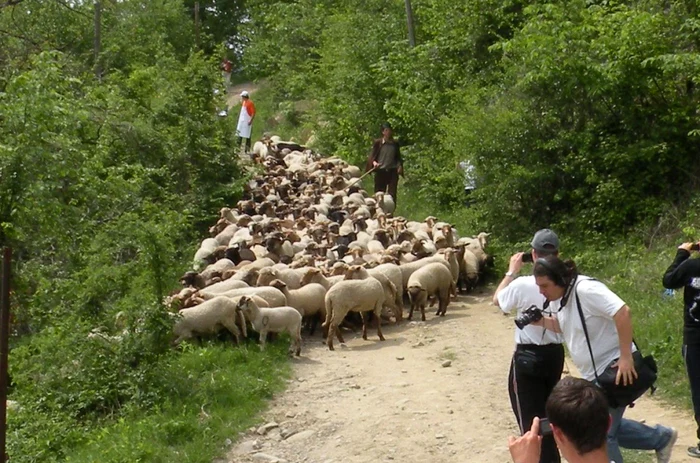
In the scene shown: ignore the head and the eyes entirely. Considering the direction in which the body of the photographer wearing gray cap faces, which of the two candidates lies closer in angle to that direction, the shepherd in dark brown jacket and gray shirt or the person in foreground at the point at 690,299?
the shepherd in dark brown jacket and gray shirt

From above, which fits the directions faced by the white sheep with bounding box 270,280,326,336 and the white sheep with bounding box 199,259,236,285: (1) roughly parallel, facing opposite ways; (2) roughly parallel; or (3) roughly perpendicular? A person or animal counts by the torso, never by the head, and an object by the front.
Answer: roughly parallel

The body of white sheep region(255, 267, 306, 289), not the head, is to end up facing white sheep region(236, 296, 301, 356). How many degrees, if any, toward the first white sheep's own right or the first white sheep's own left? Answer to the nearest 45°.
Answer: approximately 90° to the first white sheep's own left

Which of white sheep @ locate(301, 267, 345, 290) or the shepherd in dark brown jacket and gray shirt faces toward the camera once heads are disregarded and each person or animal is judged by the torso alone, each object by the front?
the shepherd in dark brown jacket and gray shirt

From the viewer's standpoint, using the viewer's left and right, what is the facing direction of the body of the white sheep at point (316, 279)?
facing to the left of the viewer

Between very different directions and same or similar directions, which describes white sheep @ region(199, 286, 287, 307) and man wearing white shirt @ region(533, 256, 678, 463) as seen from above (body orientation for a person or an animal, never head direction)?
same or similar directions

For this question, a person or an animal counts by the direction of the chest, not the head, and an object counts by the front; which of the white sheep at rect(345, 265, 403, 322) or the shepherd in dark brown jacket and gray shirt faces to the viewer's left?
the white sheep

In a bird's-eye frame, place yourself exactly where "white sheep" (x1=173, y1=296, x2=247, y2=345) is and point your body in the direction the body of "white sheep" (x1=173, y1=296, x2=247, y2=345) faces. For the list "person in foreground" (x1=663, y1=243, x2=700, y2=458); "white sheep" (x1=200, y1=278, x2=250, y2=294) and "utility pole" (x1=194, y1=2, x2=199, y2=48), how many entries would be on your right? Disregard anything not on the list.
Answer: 2

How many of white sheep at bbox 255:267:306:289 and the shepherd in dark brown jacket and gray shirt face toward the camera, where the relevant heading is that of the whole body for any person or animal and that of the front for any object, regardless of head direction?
1

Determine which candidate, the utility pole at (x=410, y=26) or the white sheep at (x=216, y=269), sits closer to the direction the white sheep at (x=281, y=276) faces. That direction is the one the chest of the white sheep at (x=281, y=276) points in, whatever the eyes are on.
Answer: the white sheep

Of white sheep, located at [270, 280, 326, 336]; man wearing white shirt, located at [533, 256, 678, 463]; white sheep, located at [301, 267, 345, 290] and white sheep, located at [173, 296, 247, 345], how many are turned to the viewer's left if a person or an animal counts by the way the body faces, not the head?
4

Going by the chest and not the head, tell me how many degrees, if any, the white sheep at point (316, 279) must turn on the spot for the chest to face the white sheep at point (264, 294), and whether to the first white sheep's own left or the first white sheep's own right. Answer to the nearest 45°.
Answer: approximately 45° to the first white sheep's own left

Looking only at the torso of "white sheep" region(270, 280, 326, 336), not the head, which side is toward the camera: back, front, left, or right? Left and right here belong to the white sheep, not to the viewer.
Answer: left

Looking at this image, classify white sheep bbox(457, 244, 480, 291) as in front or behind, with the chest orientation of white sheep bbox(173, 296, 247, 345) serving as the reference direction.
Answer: behind

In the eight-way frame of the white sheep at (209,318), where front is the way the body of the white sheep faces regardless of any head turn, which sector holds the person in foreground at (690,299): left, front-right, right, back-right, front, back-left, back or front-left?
back-left

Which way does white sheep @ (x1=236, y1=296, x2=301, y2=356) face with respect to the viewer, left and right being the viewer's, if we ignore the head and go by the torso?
facing to the left of the viewer
